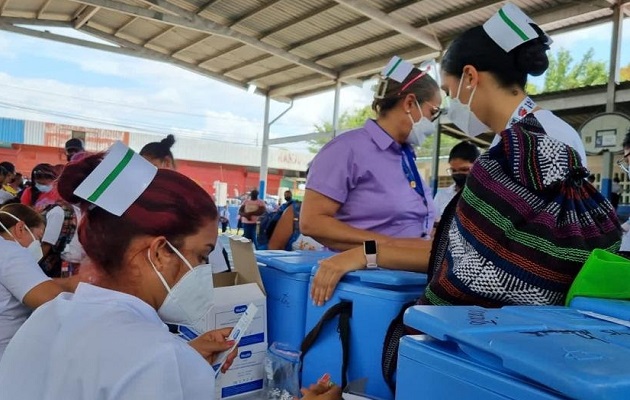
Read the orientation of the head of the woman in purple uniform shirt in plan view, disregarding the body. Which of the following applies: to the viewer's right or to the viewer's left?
to the viewer's right

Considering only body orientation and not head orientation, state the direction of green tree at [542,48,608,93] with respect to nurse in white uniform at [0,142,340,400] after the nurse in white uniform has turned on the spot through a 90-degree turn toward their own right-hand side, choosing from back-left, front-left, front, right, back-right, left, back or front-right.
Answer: left

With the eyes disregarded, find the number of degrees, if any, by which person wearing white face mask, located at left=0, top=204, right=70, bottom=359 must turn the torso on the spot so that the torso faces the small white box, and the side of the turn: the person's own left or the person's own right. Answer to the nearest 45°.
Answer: approximately 45° to the person's own right

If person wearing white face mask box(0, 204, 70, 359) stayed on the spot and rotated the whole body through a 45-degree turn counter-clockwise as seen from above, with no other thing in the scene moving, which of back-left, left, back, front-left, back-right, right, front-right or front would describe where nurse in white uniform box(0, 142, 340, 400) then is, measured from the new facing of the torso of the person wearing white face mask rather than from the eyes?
back-right

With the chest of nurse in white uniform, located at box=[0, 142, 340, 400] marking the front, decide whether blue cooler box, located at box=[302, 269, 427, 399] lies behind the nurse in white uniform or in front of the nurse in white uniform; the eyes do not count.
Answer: in front

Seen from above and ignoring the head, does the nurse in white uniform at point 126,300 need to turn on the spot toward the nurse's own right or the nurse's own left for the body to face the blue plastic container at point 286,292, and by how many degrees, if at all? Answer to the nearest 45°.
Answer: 0° — they already face it

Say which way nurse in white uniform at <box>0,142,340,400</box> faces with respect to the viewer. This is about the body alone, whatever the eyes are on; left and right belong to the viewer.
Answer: facing away from the viewer and to the right of the viewer

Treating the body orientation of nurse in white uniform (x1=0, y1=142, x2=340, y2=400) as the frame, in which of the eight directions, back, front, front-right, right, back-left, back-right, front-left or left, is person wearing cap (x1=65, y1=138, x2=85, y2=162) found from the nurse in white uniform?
front-left

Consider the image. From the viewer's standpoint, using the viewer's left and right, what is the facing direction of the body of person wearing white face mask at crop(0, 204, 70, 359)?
facing to the right of the viewer
